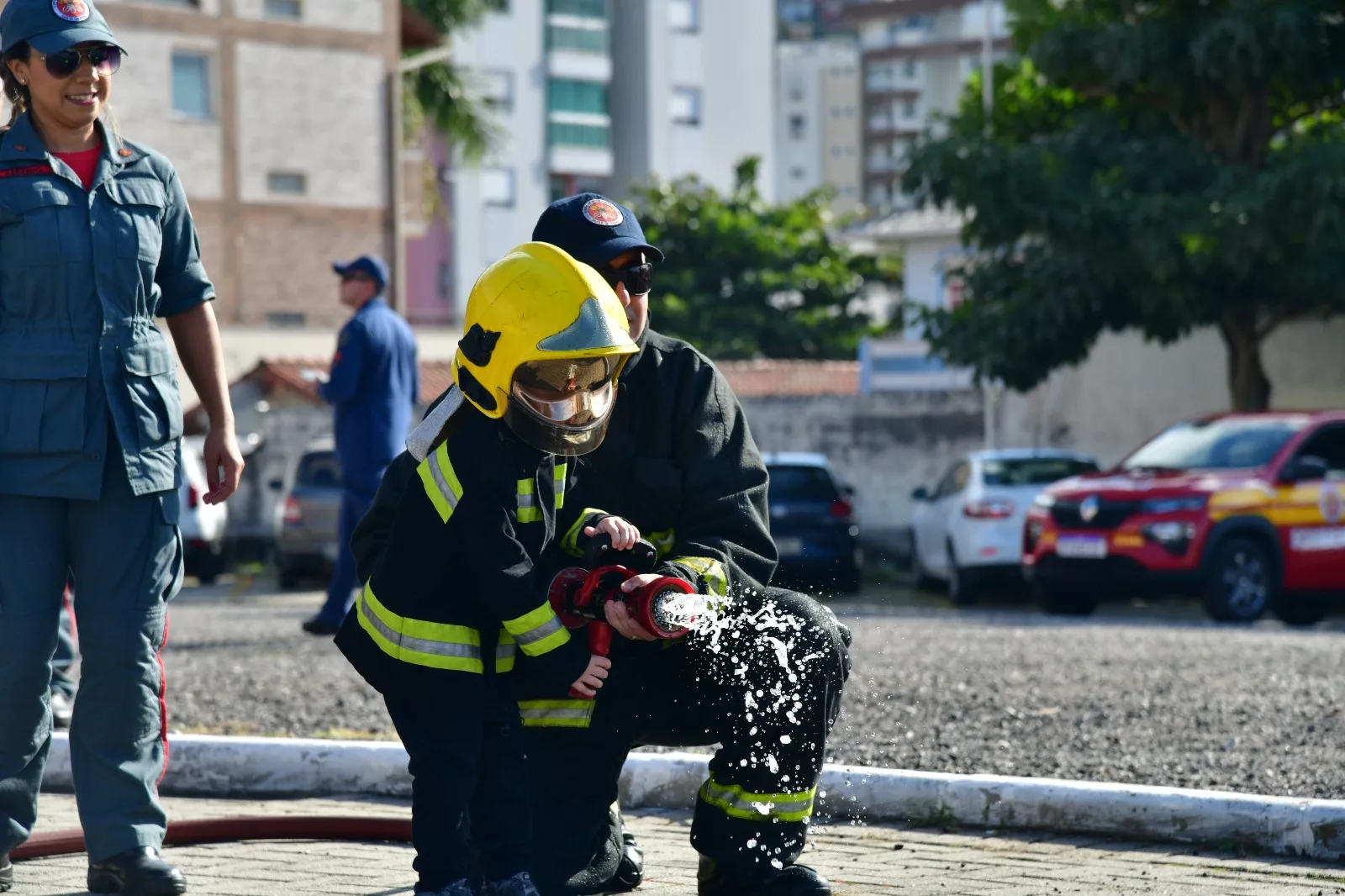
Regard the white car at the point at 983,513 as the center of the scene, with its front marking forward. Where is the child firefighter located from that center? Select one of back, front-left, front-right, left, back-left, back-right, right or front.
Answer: back-left

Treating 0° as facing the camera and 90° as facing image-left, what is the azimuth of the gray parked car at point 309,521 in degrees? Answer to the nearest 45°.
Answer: approximately 180°

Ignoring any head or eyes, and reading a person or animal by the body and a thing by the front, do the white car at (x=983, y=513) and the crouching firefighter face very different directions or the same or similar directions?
very different directions

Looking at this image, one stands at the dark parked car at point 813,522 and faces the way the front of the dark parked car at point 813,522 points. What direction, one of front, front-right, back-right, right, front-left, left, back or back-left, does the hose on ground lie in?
back

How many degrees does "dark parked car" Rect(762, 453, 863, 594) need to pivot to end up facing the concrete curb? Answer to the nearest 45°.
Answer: approximately 180°

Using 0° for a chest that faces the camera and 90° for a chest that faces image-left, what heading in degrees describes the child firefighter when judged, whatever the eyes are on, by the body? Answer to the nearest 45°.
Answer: approximately 315°

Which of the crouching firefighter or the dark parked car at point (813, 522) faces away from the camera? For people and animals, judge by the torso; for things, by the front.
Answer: the dark parked car

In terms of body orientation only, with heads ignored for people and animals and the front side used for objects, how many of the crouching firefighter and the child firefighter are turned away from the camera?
0

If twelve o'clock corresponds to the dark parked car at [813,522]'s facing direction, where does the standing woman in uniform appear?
The standing woman in uniform is roughly at 6 o'clock from the dark parked car.

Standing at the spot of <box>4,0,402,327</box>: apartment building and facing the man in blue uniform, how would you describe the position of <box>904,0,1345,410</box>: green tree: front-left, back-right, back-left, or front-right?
front-left

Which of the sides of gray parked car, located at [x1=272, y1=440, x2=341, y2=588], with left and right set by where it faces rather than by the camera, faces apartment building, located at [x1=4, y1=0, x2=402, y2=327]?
front

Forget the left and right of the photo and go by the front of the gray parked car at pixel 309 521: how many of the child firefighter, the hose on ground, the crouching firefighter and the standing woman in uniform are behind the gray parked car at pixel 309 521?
4

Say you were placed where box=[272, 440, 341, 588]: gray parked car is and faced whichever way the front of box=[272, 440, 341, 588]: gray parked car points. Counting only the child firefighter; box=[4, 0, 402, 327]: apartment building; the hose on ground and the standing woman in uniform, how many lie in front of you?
1

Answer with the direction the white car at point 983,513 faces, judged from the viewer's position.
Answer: facing away from the viewer and to the left of the viewer

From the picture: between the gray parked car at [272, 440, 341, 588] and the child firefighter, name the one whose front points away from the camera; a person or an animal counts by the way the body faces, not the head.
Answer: the gray parked car

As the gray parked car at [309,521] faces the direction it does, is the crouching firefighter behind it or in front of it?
behind

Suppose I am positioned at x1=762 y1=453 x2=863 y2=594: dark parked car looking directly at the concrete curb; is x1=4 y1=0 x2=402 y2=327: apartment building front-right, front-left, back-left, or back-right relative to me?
back-right

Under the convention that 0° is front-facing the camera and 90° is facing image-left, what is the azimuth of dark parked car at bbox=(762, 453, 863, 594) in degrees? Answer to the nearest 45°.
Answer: approximately 180°

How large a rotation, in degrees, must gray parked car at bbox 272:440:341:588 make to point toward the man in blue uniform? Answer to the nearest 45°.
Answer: approximately 180°

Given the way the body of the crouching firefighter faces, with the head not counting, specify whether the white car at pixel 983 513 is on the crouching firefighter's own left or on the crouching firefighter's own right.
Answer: on the crouching firefighter's own left
